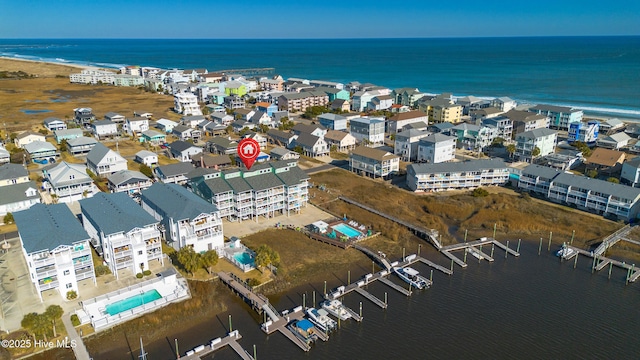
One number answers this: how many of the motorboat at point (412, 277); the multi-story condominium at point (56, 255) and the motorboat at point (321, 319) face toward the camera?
1

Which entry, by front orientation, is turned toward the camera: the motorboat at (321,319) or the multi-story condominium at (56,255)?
the multi-story condominium

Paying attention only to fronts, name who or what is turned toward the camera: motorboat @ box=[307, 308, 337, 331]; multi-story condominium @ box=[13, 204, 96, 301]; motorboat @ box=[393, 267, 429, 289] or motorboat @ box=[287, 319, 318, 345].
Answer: the multi-story condominium

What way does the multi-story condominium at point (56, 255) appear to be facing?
toward the camera

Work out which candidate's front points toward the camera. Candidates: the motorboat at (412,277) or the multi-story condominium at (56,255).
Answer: the multi-story condominium

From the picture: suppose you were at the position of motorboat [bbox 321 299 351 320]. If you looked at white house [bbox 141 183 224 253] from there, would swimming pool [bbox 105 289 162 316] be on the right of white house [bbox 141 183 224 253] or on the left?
left

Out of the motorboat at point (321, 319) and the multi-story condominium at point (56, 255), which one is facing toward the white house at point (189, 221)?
the motorboat

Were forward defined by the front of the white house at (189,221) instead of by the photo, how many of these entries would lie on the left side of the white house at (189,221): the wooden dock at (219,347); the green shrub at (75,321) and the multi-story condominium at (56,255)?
0

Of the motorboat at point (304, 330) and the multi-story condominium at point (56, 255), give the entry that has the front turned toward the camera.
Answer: the multi-story condominium

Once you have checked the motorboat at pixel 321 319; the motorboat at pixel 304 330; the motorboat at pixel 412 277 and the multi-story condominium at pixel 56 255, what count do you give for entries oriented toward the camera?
1

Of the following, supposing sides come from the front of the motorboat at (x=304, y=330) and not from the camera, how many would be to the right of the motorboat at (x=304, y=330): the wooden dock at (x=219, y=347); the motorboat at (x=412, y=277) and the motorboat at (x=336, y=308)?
2

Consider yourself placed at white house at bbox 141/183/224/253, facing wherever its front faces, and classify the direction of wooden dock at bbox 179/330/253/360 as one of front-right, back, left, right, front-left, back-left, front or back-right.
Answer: front-right

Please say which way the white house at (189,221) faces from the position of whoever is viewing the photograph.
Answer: facing the viewer and to the right of the viewer

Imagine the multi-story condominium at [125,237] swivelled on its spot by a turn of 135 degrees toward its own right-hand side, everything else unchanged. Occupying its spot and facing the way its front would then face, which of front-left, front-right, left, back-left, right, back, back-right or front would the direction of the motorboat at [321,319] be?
back-left

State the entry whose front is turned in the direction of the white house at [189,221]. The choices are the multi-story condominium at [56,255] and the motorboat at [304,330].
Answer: the motorboat

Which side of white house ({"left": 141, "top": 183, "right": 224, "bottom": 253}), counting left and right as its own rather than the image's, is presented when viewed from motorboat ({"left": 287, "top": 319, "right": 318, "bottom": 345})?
front

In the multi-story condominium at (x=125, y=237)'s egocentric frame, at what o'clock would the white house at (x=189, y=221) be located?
The white house is roughly at 10 o'clock from the multi-story condominium.

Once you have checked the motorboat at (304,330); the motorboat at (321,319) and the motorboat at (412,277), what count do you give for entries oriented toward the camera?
0

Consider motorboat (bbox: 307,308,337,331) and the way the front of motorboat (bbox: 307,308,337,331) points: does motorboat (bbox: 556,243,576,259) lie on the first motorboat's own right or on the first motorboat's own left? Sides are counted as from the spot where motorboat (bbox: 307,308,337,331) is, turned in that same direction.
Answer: on the first motorboat's own right
